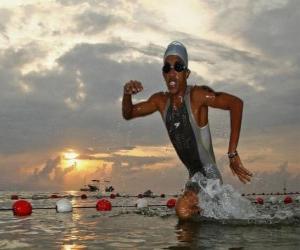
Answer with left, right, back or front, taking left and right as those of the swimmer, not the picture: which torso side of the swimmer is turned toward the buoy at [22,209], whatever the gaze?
right

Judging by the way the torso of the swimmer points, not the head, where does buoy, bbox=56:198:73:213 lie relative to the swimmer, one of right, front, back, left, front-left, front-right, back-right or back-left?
right

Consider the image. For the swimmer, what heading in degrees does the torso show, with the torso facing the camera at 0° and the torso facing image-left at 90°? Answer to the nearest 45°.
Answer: approximately 45°
